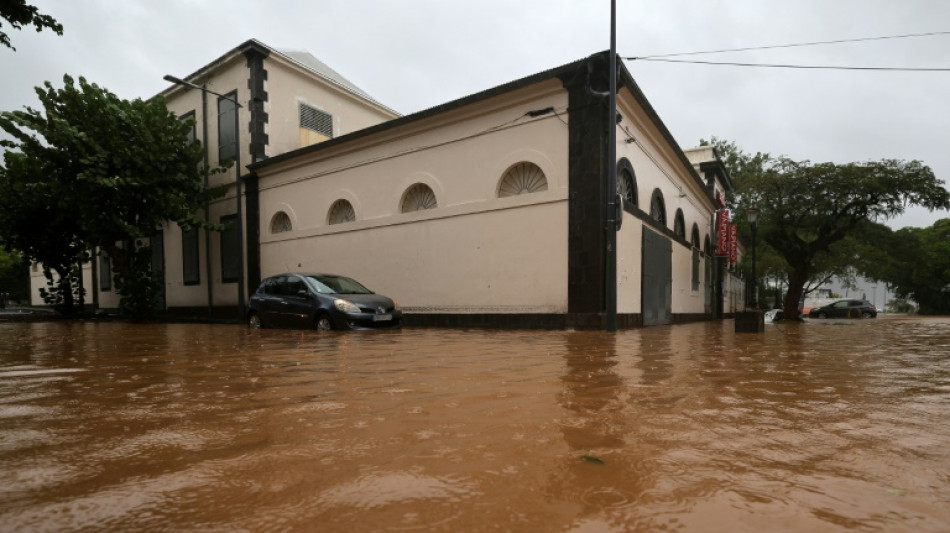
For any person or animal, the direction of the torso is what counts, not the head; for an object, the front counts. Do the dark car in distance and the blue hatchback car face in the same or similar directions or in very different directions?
very different directions

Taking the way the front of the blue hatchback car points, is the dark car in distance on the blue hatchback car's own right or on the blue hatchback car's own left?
on the blue hatchback car's own left

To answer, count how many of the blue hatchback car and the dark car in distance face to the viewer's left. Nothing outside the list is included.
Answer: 1

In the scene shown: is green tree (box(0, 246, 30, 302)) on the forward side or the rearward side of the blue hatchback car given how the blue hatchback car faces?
on the rearward side

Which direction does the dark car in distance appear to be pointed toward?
to the viewer's left

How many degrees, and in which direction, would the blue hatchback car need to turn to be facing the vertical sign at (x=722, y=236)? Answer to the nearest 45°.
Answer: approximately 90° to its left

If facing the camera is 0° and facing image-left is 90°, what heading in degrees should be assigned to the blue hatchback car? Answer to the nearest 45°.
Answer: approximately 315°

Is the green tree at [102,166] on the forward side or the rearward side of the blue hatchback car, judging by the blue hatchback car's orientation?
on the rearward side
